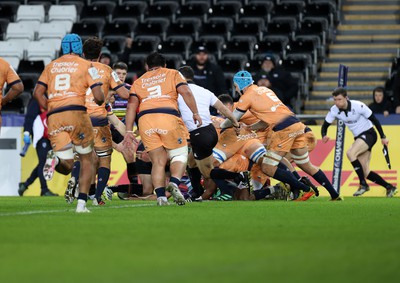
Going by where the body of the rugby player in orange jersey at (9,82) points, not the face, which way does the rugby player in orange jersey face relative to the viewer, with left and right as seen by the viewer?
facing away from the viewer

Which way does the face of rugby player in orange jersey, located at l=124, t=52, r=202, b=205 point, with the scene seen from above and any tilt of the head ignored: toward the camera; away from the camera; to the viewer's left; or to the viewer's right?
away from the camera

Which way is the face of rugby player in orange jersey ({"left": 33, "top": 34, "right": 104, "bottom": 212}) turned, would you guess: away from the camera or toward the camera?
away from the camera

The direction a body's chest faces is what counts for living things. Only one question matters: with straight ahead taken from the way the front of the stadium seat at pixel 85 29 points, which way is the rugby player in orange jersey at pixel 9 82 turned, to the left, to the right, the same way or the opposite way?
the opposite way

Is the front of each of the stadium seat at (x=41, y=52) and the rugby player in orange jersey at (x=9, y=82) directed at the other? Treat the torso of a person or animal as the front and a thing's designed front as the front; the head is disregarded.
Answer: yes

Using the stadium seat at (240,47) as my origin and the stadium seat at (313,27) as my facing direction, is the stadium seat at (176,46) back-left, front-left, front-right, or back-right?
back-left

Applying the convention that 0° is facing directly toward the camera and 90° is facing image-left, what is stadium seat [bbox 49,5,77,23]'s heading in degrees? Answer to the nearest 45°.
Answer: approximately 0°
